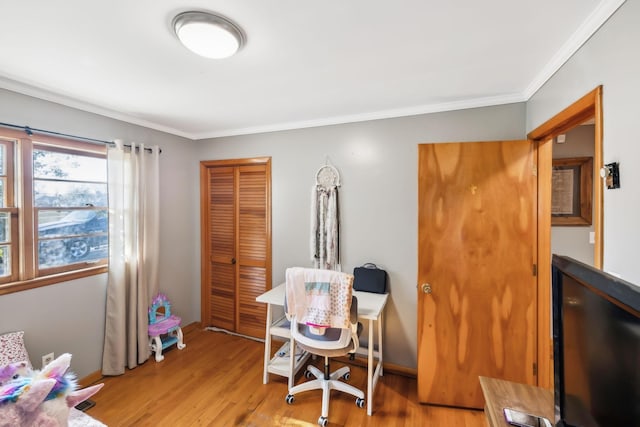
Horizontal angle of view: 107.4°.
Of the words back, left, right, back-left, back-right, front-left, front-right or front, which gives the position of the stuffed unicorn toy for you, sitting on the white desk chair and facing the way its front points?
back-left

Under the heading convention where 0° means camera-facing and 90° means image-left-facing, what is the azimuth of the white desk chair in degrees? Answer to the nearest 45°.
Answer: approximately 180°

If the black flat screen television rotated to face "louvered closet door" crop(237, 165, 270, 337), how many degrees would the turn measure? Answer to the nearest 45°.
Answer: approximately 45° to its right

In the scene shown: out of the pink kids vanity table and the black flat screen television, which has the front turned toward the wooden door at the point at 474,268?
the pink kids vanity table

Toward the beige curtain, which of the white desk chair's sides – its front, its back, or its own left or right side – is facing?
left

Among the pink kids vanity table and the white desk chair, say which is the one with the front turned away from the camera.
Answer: the white desk chair

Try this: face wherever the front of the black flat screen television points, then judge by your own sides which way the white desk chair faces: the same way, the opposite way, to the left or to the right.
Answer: to the right

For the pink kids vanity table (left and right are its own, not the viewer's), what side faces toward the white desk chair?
front

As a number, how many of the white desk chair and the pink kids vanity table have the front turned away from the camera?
1

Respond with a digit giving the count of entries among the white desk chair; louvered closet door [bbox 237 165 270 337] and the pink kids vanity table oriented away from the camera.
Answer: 1

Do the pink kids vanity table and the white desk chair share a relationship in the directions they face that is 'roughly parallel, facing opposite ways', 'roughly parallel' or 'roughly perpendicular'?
roughly perpendicular

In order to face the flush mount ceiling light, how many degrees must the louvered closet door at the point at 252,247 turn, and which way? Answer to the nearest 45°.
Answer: approximately 45° to its left

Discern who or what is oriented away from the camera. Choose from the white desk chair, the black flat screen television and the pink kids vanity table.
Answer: the white desk chair

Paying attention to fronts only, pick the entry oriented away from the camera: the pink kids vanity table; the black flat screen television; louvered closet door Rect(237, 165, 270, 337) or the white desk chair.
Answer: the white desk chair

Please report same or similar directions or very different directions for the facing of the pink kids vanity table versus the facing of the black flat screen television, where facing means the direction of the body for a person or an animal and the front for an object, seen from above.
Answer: very different directions
